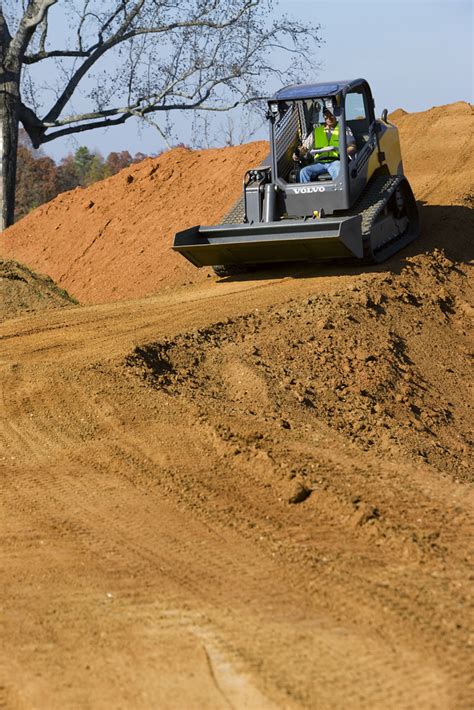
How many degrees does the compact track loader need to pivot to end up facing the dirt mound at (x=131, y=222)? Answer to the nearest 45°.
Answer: approximately 90° to its right

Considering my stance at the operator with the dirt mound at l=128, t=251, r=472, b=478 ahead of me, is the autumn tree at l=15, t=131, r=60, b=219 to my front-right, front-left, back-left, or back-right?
back-right

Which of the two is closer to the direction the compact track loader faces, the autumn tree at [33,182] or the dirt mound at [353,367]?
the dirt mound

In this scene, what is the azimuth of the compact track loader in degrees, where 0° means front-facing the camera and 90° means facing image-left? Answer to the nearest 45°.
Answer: approximately 45°
